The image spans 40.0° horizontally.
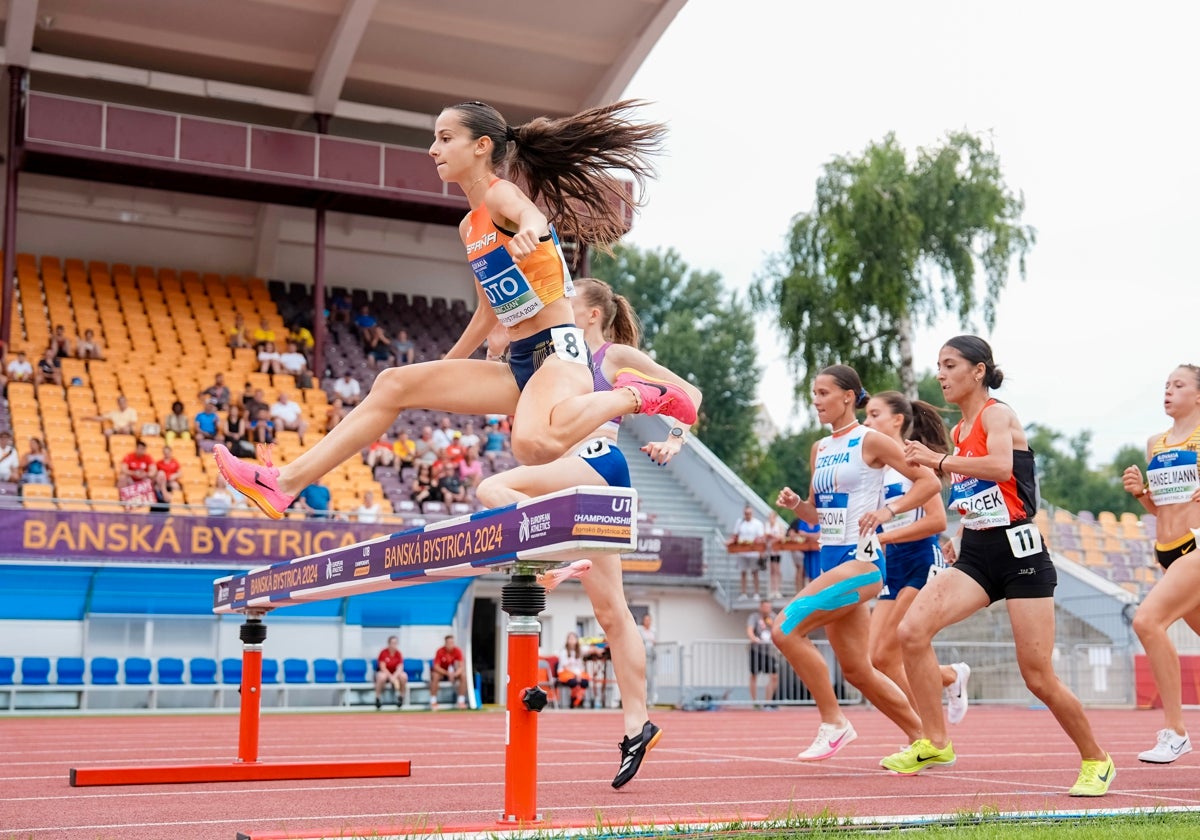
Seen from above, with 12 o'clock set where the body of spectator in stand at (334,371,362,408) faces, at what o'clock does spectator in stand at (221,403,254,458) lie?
spectator in stand at (221,403,254,458) is roughly at 1 o'clock from spectator in stand at (334,371,362,408).

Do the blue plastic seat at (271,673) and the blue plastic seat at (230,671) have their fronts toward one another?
no

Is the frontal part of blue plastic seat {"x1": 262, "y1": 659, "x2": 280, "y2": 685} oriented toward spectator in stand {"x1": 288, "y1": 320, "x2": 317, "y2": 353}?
no

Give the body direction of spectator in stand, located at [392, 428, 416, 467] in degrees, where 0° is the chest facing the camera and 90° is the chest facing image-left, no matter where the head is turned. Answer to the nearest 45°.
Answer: approximately 0°

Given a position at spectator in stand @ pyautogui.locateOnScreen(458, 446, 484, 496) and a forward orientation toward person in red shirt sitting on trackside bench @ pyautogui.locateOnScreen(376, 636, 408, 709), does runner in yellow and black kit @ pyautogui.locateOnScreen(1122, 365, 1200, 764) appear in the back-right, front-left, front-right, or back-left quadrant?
front-left

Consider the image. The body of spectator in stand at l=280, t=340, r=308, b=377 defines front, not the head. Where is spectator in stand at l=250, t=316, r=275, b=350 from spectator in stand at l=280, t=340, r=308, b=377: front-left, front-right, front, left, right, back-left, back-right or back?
back-right

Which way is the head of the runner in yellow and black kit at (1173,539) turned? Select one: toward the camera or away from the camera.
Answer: toward the camera

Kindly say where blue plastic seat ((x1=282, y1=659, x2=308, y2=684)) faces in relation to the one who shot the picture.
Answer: facing the viewer

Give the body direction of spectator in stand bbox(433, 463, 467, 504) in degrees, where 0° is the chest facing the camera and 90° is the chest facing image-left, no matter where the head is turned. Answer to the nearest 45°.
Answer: approximately 0°

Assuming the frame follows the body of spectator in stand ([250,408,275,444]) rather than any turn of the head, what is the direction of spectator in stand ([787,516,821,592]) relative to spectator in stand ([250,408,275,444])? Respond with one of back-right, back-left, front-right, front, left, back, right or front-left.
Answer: left

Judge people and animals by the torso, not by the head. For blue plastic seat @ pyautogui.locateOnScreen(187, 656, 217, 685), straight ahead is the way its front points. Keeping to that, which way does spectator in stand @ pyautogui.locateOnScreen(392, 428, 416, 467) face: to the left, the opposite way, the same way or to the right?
the same way

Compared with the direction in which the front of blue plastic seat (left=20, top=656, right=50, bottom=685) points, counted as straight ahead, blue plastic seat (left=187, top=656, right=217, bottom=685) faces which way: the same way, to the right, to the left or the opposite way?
the same way

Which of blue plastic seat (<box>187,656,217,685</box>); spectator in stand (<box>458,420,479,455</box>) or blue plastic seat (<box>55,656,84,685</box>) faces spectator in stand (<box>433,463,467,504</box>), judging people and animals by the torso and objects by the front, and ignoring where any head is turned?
spectator in stand (<box>458,420,479,455</box>)

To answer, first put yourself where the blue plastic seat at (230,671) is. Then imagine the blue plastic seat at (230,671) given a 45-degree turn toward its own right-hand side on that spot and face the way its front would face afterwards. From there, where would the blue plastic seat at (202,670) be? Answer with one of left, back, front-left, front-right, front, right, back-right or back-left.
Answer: front

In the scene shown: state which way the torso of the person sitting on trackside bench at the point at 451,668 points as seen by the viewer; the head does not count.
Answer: toward the camera

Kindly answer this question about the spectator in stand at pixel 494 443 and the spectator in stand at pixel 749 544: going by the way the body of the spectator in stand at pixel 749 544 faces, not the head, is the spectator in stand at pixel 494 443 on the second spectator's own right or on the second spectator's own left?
on the second spectator's own right

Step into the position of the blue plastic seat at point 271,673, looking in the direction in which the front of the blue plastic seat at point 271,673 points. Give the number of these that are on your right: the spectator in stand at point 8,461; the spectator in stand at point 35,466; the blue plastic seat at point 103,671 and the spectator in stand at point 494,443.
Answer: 3

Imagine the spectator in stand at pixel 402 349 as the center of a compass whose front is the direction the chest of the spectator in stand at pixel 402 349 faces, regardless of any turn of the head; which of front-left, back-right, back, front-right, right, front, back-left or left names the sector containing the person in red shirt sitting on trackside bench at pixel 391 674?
front

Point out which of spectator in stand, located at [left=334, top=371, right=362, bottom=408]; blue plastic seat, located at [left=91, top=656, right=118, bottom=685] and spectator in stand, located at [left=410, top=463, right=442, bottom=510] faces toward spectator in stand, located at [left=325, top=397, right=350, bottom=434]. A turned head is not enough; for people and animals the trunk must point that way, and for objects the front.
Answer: spectator in stand, located at [left=334, top=371, right=362, bottom=408]

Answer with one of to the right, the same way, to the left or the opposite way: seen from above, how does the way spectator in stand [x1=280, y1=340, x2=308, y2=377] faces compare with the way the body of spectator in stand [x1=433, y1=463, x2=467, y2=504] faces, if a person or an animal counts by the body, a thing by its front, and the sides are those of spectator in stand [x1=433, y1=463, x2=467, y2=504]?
the same way
